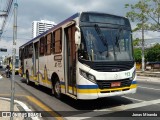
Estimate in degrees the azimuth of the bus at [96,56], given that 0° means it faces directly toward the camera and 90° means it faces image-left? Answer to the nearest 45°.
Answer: approximately 315°

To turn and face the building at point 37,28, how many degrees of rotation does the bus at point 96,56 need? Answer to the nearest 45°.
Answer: approximately 135° to its left
